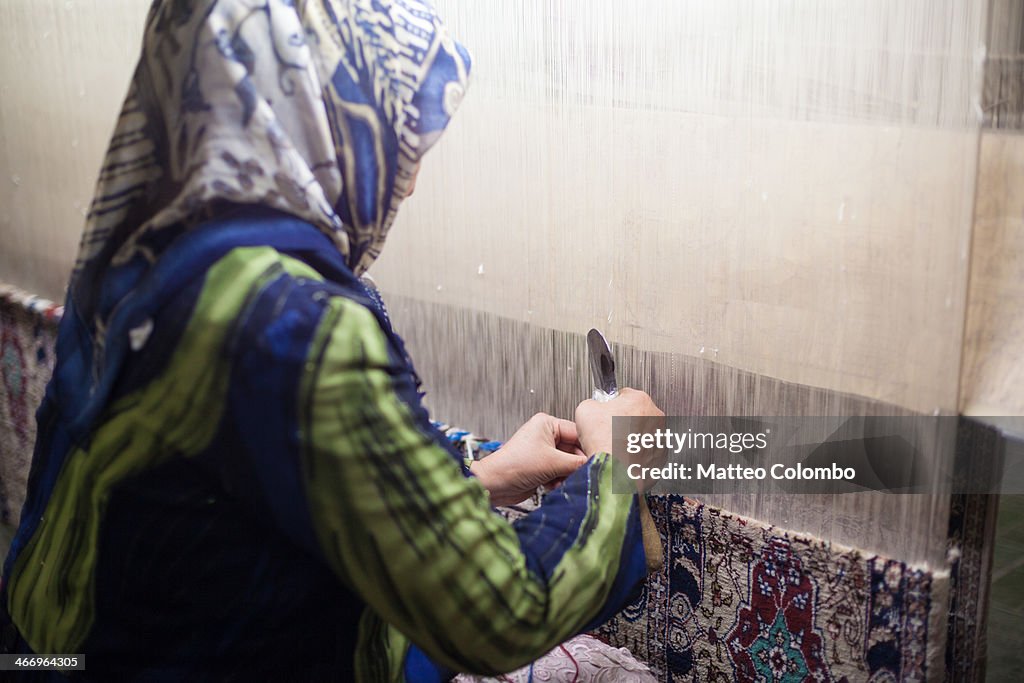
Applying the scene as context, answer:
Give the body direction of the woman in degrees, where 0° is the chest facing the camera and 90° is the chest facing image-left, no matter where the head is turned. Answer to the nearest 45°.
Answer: approximately 225°

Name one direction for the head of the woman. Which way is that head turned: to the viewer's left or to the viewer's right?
to the viewer's right
